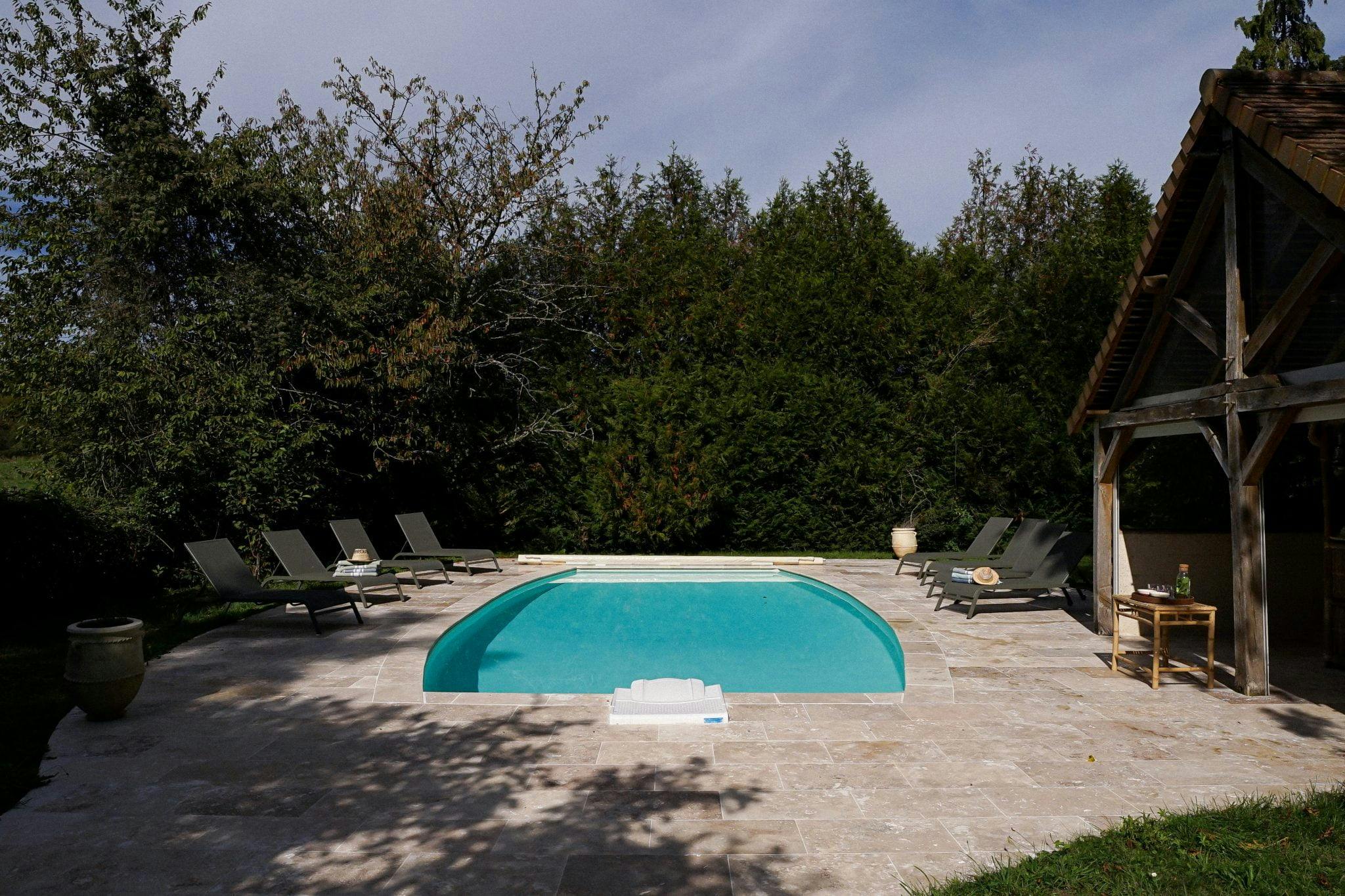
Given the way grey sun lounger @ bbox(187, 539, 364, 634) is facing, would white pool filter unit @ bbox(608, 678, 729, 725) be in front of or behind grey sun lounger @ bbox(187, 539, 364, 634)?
in front

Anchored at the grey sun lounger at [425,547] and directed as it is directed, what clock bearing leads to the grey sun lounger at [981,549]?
the grey sun lounger at [981,549] is roughly at 11 o'clock from the grey sun lounger at [425,547].

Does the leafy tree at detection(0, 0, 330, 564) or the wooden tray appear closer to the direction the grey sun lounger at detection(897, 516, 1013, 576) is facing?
the leafy tree

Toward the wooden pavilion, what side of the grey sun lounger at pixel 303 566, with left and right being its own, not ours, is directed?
front

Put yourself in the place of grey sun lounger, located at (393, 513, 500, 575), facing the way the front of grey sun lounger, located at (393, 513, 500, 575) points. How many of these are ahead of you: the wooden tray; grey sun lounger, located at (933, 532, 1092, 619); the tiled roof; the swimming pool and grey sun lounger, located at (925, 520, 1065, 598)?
5

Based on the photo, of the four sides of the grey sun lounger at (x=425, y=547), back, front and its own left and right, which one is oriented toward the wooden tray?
front

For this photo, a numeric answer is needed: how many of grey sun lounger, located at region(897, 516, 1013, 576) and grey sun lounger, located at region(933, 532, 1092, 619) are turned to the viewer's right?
0

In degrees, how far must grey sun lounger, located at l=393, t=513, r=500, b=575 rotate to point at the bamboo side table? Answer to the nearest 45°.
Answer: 0° — it already faces it
